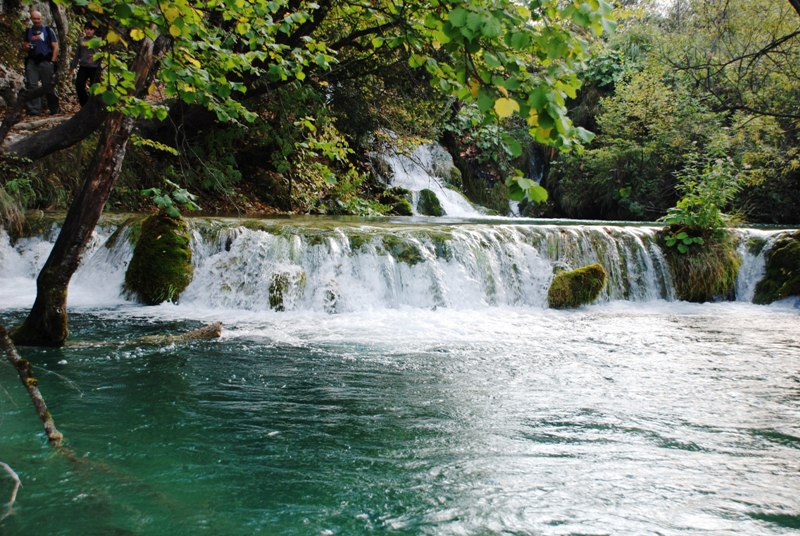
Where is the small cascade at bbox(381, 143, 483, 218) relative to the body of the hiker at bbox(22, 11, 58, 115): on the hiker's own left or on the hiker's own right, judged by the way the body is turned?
on the hiker's own left

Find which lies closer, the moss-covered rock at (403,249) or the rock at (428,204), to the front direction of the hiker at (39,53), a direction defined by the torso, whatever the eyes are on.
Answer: the moss-covered rock

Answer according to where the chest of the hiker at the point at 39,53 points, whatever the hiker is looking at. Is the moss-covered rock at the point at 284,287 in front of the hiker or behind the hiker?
in front

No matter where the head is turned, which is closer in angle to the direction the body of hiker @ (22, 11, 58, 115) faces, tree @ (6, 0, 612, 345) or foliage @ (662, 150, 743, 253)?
the tree

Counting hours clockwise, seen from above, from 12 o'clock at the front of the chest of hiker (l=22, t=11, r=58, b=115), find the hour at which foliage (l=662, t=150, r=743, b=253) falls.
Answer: The foliage is roughly at 10 o'clock from the hiker.

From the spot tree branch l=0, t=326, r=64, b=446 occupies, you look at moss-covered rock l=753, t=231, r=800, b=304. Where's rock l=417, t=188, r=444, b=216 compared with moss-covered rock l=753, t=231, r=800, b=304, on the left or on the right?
left

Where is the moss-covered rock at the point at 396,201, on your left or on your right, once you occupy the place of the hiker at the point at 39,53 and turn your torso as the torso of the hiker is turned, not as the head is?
on your left

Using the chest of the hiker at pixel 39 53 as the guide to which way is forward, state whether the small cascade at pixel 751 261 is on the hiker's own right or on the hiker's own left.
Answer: on the hiker's own left

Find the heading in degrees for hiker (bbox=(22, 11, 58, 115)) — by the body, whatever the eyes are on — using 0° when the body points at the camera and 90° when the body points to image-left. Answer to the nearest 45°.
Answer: approximately 0°

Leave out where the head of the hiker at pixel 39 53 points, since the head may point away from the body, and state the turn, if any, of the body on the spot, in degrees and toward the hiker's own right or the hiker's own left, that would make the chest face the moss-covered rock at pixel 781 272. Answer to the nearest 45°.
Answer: approximately 45° to the hiker's own left
